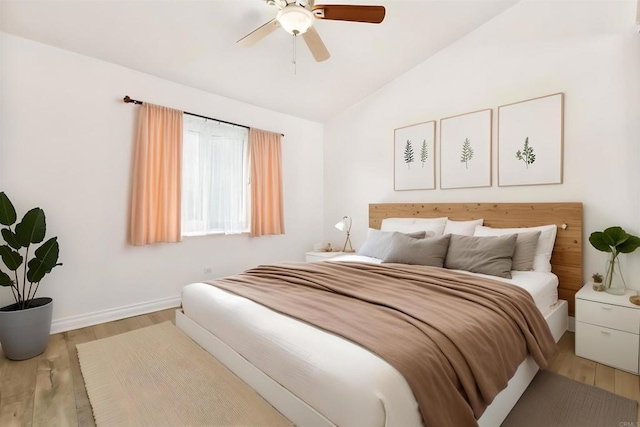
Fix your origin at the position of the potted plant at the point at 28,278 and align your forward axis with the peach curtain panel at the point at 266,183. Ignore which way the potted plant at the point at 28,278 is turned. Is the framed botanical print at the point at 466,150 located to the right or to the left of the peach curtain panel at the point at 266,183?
right

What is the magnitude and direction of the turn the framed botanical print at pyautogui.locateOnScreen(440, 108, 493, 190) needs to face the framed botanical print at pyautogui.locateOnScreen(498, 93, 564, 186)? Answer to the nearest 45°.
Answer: approximately 135° to its left

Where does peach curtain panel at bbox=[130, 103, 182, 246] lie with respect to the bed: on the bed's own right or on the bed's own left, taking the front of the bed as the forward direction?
on the bed's own right

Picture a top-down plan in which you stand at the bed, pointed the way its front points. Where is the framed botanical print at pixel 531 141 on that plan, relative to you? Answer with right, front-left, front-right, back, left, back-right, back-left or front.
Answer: back

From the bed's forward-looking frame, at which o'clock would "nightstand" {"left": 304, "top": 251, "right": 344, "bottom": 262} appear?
The nightstand is roughly at 4 o'clock from the bed.

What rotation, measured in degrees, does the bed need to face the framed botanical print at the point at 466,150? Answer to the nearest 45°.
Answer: approximately 180°

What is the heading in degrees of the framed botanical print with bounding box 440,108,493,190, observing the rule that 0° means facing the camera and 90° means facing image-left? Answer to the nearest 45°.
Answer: approximately 45°

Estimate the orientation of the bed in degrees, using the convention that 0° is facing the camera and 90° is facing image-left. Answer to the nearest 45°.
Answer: approximately 45°
